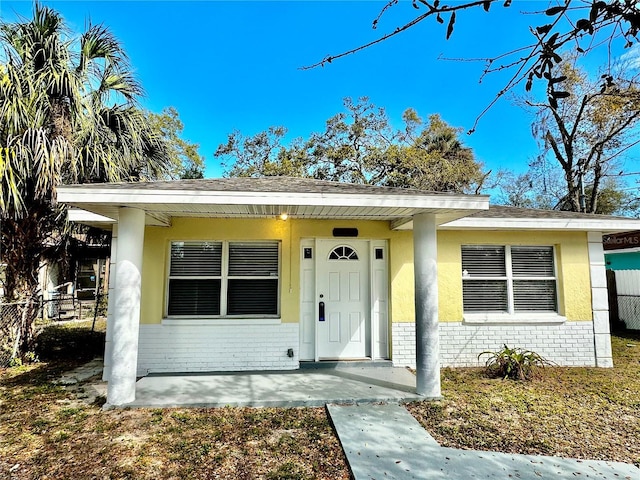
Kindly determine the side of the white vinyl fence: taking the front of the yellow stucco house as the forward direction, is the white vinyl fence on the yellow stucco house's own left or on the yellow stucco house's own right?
on the yellow stucco house's own left

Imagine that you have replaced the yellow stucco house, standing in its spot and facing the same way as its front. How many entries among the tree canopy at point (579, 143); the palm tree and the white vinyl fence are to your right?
1

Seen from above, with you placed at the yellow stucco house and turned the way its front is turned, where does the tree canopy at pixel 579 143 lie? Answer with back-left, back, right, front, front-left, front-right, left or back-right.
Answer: back-left

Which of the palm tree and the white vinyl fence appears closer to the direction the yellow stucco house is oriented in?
the palm tree

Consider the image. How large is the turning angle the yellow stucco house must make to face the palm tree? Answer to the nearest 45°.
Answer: approximately 90° to its right

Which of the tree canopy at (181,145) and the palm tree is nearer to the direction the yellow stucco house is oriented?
the palm tree

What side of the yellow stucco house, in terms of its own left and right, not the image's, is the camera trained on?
front

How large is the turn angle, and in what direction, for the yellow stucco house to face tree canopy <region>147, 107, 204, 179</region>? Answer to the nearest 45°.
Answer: approximately 135° to its right
